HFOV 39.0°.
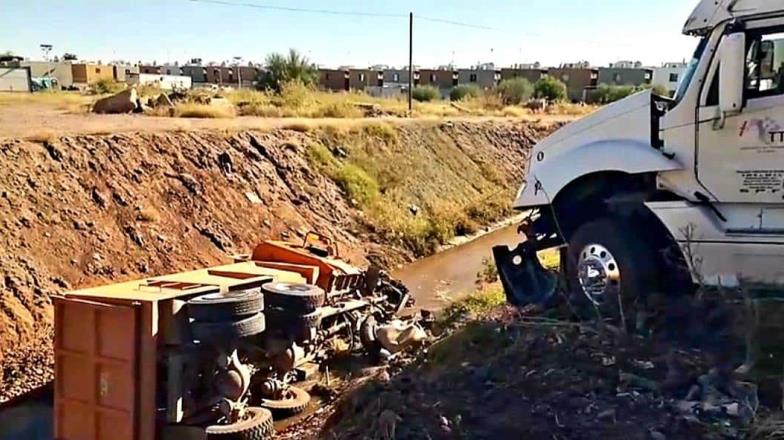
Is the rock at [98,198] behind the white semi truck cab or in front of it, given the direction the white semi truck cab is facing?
in front

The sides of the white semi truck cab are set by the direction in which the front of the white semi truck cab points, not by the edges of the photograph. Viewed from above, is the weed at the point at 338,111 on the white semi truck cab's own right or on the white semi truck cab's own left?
on the white semi truck cab's own right

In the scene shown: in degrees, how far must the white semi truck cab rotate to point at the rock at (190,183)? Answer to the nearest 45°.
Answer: approximately 45° to its right

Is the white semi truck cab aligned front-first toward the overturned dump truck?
yes

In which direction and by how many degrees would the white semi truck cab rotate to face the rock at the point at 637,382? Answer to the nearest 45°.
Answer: approximately 90° to its left

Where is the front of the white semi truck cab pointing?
to the viewer's left

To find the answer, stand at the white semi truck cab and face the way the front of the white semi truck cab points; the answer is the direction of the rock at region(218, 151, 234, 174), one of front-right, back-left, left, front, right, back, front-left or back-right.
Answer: front-right

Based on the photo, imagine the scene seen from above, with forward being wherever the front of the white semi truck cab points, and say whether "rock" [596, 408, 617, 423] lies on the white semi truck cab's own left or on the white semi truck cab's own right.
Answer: on the white semi truck cab's own left

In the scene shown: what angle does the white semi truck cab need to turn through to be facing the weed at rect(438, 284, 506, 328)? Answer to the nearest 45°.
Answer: approximately 45° to its right
